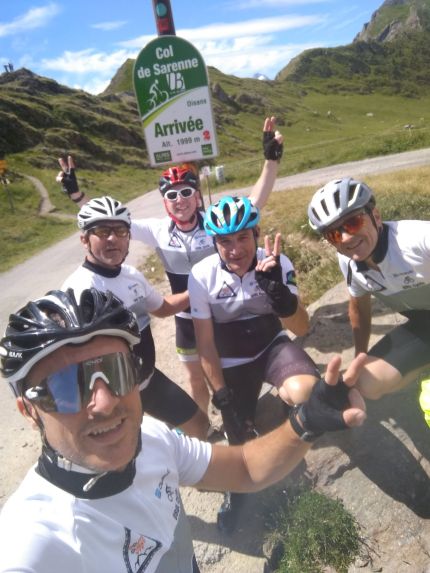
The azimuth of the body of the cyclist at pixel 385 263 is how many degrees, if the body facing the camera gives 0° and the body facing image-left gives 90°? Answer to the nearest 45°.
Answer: approximately 45°

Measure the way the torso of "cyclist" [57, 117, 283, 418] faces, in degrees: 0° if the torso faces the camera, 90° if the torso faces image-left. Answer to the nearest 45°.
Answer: approximately 0°

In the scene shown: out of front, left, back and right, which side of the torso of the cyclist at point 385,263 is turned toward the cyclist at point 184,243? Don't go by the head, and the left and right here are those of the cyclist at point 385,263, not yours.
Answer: right

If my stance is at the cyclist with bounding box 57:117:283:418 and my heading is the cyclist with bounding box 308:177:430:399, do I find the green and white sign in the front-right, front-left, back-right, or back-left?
back-left

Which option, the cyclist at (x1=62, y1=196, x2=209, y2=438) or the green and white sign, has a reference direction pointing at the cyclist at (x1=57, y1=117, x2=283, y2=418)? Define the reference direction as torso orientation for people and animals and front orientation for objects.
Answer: the green and white sign

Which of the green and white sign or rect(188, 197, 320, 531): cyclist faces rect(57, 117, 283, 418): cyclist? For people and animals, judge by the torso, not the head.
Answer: the green and white sign

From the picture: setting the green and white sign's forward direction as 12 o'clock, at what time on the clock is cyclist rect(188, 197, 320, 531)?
The cyclist is roughly at 12 o'clock from the green and white sign.

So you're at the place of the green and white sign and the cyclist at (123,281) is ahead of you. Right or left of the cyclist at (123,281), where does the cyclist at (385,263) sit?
left

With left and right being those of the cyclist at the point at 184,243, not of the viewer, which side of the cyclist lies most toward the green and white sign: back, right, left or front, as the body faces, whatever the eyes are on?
back
